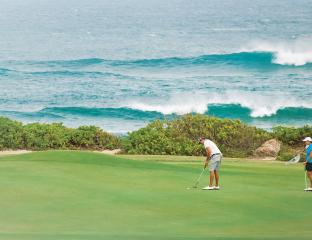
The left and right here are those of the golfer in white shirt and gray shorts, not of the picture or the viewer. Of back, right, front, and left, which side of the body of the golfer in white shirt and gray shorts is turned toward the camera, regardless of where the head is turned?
left

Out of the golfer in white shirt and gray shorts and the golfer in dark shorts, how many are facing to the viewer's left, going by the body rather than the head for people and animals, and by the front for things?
2

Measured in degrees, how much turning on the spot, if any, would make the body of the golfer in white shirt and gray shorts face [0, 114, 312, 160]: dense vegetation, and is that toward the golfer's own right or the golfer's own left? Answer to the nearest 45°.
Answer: approximately 90° to the golfer's own right

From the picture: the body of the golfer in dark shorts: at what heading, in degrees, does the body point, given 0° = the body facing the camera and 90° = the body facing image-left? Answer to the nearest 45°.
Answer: approximately 90°

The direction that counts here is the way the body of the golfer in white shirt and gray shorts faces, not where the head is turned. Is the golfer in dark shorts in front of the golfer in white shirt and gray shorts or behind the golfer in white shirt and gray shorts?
behind

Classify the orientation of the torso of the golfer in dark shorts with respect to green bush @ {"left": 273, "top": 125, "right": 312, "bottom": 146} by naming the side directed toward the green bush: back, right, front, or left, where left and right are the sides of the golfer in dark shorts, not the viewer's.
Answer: right
